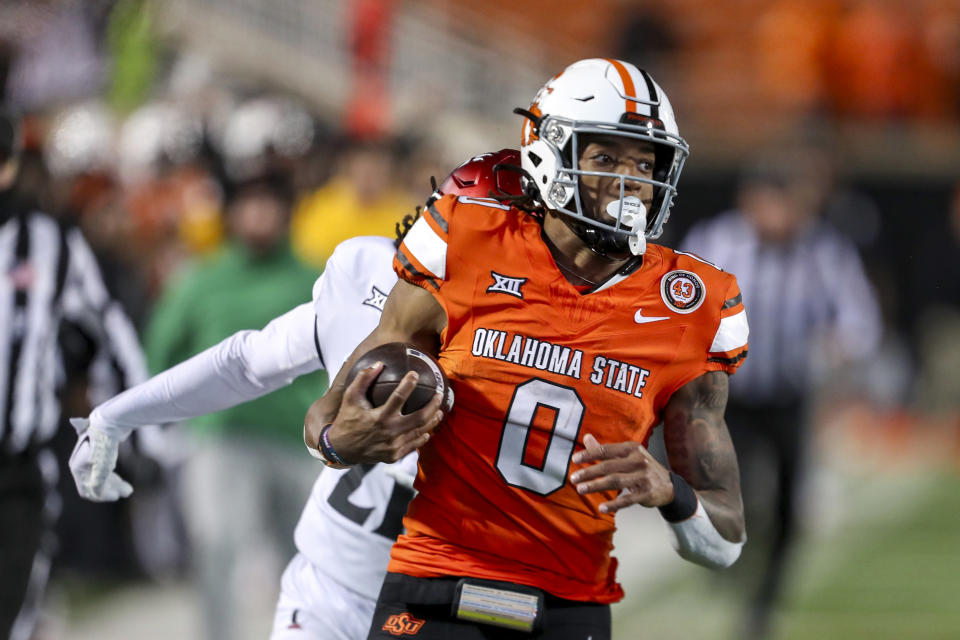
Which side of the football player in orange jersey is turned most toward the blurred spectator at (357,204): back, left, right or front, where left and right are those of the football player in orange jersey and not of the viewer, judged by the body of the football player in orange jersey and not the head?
back

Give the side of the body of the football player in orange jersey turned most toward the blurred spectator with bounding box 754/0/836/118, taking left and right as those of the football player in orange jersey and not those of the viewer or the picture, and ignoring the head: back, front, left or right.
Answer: back

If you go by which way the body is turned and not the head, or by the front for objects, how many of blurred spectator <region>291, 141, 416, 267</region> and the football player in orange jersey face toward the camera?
2

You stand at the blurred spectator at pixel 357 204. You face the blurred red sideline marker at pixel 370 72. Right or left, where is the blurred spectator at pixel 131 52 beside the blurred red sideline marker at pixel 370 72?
left

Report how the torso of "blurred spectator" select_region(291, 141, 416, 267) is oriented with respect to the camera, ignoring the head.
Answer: toward the camera

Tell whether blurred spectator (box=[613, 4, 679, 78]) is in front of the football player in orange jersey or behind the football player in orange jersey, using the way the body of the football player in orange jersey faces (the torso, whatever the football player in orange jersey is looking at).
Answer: behind

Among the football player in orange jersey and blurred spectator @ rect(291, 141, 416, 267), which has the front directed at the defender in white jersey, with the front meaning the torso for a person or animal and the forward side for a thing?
the blurred spectator

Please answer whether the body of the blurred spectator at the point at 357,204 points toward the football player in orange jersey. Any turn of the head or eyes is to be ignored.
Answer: yes

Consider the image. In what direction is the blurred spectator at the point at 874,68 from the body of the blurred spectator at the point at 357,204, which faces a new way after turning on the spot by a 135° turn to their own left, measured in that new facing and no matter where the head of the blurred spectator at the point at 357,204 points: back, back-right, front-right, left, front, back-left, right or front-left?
front

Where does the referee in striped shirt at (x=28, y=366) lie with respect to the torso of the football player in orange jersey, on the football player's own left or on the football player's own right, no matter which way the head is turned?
on the football player's own right

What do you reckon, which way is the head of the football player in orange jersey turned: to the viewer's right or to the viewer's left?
to the viewer's right

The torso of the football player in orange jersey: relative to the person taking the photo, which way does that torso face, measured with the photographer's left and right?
facing the viewer

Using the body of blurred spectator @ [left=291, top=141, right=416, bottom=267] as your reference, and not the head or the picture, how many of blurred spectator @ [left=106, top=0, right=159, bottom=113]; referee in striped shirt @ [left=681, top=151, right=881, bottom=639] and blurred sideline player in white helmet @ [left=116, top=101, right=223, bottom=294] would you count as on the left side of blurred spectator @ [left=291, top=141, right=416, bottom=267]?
1
